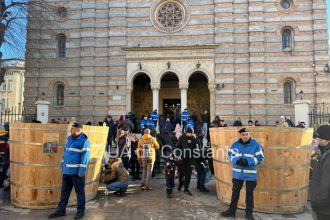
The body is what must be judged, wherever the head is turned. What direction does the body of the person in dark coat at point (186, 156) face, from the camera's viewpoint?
toward the camera

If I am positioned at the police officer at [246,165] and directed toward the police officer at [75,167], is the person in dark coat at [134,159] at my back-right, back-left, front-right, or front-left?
front-right

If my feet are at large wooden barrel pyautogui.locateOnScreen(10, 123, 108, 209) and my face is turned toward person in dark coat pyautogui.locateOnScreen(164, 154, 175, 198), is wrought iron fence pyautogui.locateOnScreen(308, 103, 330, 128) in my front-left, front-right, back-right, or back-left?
front-left

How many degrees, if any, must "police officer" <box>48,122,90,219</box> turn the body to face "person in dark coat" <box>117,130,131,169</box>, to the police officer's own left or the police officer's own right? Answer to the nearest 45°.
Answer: approximately 180°

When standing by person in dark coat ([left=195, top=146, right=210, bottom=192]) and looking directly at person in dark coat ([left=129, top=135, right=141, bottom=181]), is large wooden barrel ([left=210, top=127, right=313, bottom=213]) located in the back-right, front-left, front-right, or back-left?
back-left

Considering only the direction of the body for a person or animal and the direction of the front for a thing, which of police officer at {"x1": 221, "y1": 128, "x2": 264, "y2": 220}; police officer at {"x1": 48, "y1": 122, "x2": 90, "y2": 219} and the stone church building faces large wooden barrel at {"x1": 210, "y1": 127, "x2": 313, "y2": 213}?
the stone church building

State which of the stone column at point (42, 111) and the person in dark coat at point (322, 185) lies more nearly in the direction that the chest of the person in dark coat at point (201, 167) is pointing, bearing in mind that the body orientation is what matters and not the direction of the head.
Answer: the person in dark coat

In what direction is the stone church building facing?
toward the camera

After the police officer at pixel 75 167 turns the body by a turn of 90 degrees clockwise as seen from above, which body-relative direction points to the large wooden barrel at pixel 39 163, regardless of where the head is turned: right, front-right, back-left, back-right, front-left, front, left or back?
front
